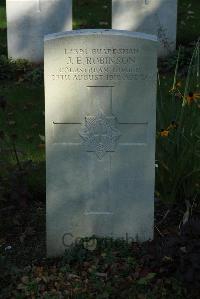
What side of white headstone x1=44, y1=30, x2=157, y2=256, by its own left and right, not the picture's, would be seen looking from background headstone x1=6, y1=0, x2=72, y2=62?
back

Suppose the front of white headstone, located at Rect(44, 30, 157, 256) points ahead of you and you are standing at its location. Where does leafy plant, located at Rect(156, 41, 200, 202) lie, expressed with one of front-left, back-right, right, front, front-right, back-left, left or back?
back-left

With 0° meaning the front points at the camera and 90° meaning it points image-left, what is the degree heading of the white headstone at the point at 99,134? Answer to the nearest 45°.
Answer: approximately 0°

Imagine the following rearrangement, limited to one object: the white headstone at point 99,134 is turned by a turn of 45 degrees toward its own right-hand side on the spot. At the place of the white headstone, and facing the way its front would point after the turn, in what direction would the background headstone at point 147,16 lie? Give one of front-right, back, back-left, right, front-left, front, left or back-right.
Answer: back-right

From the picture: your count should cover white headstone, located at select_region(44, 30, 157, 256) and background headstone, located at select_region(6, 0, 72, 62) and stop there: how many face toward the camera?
2

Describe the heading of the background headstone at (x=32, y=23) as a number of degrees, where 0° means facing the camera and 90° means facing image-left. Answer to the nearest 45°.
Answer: approximately 0°

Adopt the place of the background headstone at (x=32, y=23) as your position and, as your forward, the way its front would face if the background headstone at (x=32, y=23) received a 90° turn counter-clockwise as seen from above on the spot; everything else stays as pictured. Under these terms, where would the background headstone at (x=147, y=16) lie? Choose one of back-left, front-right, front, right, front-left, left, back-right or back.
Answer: front
